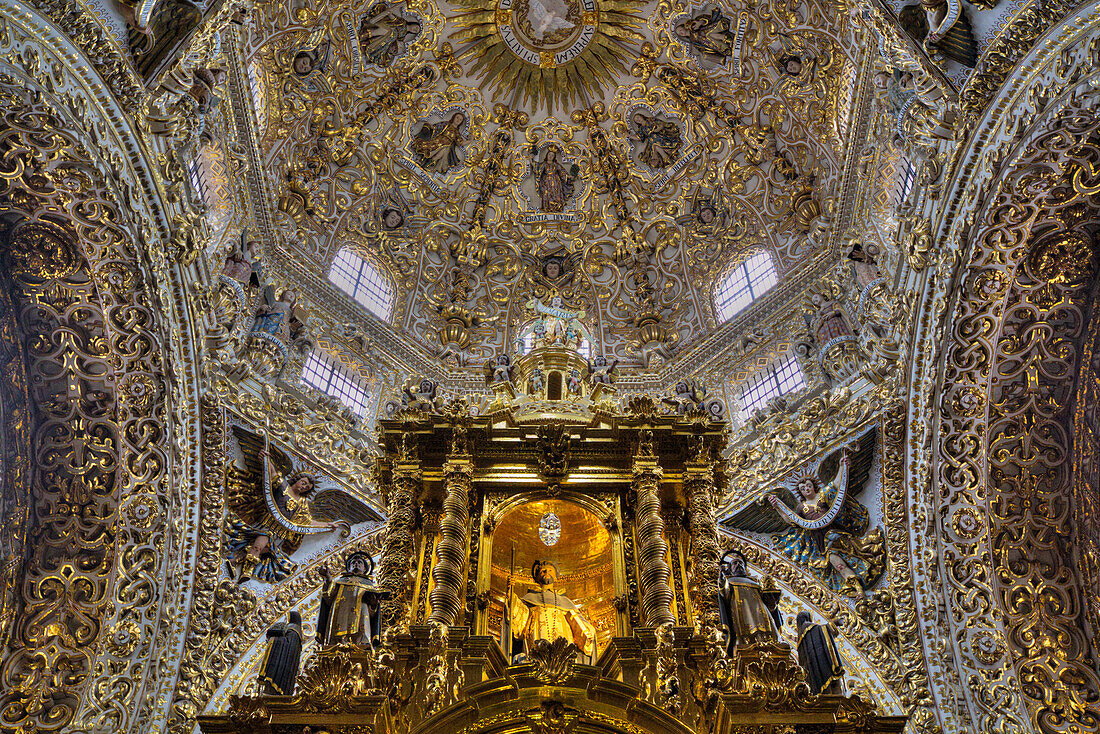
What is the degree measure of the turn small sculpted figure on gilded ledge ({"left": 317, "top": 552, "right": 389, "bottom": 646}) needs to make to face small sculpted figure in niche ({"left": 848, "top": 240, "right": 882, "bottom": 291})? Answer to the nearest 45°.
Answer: approximately 90° to its left

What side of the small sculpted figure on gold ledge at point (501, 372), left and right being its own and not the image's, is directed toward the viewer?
front

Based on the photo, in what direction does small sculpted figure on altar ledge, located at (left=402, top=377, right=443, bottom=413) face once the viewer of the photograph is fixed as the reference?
facing the viewer

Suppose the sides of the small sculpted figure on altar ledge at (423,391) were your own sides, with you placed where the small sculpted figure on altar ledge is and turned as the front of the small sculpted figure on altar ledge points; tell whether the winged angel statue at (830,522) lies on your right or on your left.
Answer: on your left

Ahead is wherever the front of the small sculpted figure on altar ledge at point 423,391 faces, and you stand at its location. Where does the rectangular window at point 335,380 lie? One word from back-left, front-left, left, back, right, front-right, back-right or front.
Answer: right

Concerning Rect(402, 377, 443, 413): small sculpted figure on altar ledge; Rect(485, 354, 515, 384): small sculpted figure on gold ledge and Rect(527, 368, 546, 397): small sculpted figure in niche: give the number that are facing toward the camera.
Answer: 3

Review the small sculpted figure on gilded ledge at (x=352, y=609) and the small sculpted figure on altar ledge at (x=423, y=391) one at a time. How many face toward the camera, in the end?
2

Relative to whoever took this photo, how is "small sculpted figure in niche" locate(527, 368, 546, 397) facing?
facing the viewer

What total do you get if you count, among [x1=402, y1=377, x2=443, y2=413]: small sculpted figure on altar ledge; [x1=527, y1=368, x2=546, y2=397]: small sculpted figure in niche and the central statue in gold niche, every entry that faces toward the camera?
3

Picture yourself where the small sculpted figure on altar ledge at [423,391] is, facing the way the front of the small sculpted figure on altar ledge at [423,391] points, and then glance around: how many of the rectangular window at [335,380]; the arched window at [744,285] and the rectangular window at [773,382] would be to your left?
2
